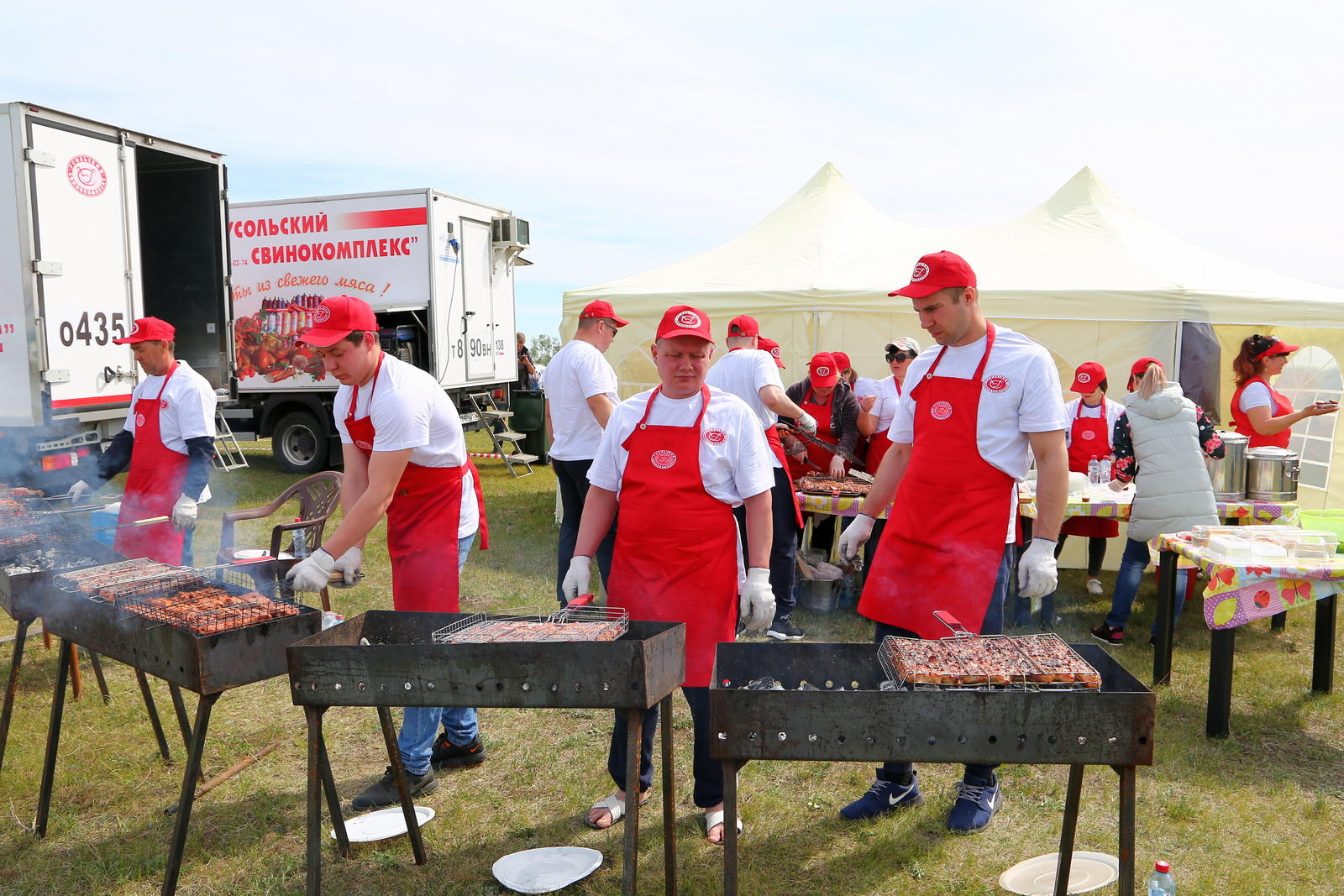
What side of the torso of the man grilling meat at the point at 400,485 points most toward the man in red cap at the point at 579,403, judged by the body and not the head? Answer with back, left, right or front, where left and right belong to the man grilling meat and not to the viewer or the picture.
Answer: back

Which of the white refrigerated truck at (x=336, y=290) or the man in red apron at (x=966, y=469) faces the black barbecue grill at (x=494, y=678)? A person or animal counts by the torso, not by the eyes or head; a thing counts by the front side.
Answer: the man in red apron

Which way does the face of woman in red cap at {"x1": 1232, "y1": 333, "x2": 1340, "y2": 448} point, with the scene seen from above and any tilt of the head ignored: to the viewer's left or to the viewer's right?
to the viewer's right

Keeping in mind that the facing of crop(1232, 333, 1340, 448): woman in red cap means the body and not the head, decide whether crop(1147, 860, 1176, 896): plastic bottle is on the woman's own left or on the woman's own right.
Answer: on the woman's own right

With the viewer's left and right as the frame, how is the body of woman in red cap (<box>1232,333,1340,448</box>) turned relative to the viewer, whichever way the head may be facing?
facing to the right of the viewer

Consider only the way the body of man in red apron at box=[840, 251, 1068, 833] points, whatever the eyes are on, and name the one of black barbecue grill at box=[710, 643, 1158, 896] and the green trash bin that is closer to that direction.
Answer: the black barbecue grill

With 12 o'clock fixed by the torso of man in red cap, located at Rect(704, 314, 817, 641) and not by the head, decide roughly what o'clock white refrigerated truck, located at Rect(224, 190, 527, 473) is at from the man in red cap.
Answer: The white refrigerated truck is roughly at 9 o'clock from the man in red cap.

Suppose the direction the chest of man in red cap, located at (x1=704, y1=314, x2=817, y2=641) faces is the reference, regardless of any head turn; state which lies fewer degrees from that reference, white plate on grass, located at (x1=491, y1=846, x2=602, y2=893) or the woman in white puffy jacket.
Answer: the woman in white puffy jacket

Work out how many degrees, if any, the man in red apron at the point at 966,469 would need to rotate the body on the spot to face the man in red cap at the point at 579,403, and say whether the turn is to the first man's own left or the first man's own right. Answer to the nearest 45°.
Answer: approximately 90° to the first man's own right

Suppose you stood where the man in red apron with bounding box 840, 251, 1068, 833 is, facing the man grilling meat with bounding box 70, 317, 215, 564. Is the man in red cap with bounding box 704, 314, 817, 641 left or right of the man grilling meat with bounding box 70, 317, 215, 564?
right
